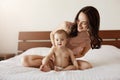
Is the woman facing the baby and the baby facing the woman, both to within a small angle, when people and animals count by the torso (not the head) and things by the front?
no

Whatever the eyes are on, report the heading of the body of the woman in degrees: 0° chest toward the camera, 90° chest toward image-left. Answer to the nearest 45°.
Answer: approximately 45°

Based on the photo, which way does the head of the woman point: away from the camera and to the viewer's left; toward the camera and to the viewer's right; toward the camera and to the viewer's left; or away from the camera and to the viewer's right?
toward the camera and to the viewer's left

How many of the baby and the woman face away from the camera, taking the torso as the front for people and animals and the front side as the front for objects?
0

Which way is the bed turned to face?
toward the camera

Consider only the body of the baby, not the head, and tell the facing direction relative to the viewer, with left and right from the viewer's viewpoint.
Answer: facing the viewer
